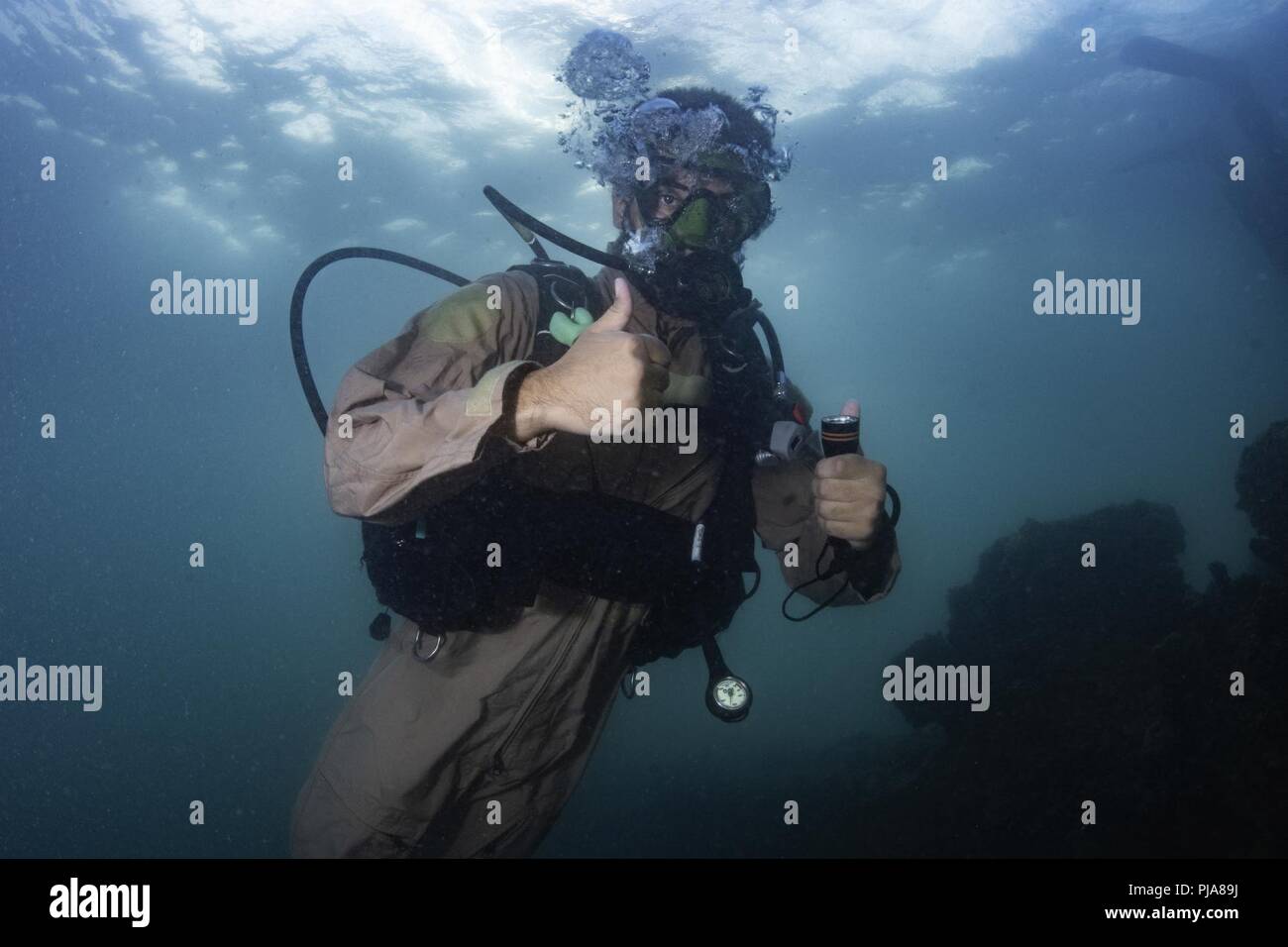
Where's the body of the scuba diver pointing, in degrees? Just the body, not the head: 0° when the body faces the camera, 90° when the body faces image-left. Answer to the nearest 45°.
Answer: approximately 315°
